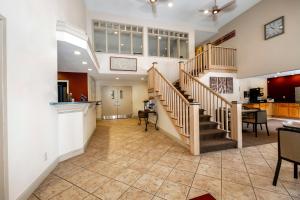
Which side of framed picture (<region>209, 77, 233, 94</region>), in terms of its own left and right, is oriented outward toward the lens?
front

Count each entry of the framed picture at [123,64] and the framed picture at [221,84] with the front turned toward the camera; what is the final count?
2

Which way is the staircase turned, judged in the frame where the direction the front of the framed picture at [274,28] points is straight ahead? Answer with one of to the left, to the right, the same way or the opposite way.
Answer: to the left

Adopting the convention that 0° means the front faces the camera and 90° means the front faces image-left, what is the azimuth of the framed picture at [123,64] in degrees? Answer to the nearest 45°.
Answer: approximately 0°

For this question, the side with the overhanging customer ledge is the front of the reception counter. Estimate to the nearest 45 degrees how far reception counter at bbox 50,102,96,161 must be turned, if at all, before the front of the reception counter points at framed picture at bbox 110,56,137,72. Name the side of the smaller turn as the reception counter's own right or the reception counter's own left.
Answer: approximately 90° to the reception counter's own left

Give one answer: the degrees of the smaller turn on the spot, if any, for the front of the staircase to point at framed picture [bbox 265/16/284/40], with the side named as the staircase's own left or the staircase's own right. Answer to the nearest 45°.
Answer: approximately 90° to the staircase's own left

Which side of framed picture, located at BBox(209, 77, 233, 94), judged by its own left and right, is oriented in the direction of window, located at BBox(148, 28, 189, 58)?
right

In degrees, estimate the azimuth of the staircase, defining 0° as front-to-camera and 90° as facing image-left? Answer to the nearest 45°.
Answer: approximately 315°

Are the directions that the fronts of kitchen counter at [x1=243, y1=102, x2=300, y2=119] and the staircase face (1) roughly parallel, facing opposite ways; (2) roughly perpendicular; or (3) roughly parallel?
roughly perpendicular

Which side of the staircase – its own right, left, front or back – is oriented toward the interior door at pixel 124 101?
back

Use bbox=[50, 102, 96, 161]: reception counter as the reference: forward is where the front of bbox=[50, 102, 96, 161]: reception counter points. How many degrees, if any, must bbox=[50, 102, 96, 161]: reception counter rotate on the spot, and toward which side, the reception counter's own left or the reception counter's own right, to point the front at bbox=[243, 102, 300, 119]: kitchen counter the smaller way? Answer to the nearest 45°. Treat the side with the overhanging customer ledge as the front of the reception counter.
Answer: approximately 45° to the reception counter's own left

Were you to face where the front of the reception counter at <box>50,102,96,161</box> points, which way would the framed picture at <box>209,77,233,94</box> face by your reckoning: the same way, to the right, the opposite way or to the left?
to the right

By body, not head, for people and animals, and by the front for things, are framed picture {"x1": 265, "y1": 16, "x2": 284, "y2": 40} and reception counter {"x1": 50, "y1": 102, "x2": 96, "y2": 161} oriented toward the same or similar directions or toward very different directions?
very different directions

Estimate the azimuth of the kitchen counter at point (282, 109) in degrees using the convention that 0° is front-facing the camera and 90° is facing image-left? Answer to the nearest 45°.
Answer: approximately 45°
